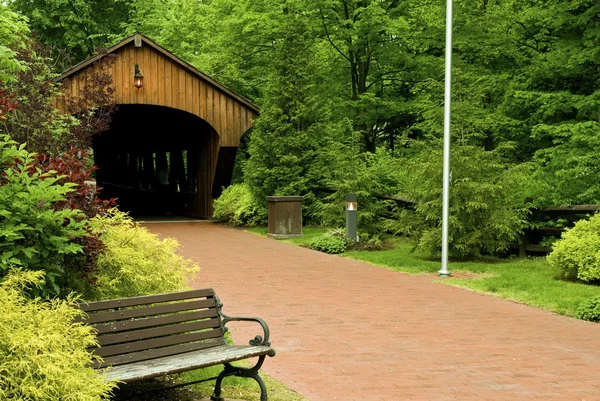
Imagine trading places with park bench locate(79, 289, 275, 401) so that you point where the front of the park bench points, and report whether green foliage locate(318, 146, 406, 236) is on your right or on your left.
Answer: on your left

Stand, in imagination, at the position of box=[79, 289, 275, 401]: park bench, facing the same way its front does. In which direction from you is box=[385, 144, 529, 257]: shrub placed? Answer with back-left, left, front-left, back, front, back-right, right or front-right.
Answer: left

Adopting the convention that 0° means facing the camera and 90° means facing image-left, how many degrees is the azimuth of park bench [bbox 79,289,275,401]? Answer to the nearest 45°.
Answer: approximately 315°

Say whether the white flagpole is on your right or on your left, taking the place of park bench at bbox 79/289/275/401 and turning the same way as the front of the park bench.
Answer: on your left

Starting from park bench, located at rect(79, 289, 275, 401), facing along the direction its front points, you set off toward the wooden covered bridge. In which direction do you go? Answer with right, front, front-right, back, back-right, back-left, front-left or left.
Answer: back-left

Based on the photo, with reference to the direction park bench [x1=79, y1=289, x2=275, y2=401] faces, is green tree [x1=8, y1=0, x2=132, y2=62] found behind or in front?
behind

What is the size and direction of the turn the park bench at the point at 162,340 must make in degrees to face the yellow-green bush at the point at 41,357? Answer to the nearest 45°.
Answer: approximately 90° to its right

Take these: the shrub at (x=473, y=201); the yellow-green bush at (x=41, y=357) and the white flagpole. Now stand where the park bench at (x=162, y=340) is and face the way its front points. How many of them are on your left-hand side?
2

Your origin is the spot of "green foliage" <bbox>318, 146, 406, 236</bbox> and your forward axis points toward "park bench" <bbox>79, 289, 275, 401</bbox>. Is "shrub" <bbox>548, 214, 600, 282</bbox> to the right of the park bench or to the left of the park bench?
left

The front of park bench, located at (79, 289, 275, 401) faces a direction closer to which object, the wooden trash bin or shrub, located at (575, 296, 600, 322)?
the shrub
